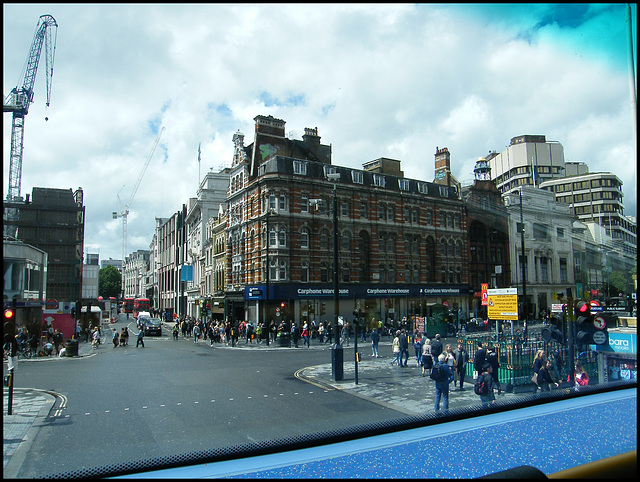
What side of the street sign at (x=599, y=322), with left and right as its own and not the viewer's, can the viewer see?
front

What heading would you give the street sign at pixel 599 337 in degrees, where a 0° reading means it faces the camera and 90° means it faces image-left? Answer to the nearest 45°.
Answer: approximately 0°

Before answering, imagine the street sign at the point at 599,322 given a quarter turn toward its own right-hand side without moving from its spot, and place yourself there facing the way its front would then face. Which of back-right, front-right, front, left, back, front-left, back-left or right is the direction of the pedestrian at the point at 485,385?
front

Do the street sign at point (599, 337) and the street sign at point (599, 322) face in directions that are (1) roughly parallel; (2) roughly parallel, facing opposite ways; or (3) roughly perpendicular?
roughly parallel
